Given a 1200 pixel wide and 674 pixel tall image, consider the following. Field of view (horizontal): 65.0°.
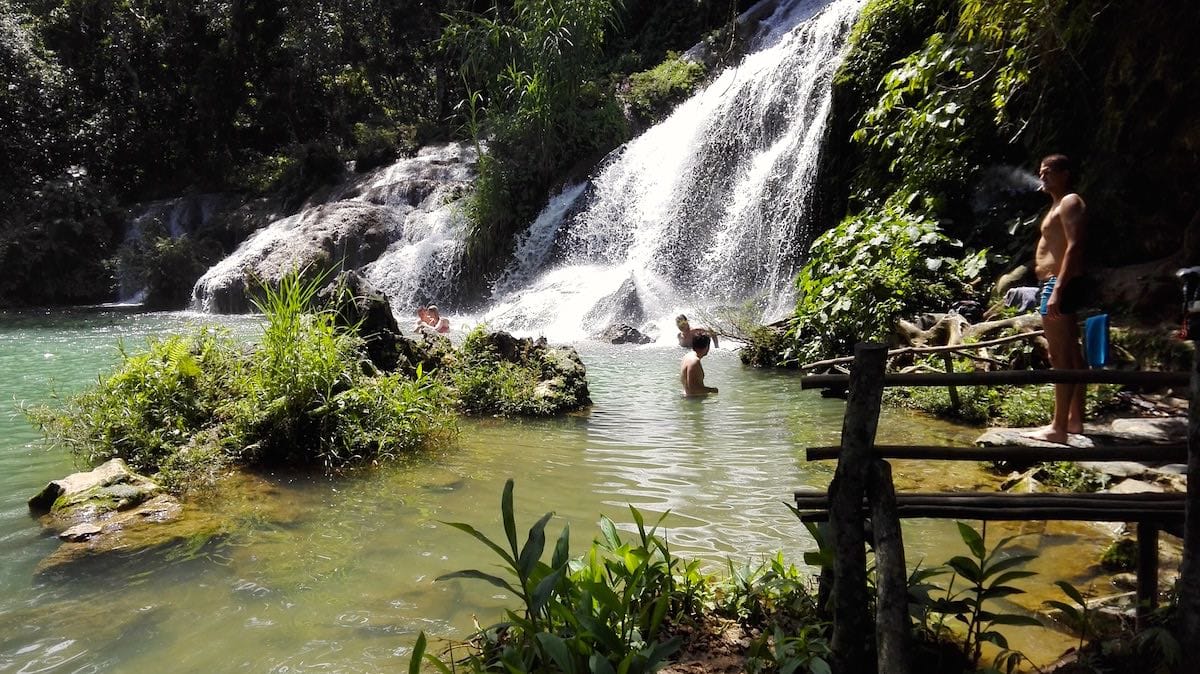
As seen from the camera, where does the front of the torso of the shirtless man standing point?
to the viewer's left

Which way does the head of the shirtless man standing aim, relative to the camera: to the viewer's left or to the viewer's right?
to the viewer's left

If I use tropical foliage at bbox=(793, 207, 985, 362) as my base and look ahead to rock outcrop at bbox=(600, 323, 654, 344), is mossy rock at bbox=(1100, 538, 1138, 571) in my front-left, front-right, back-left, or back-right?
back-left

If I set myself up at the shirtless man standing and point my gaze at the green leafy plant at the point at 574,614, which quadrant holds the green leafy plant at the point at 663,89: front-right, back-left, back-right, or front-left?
back-right

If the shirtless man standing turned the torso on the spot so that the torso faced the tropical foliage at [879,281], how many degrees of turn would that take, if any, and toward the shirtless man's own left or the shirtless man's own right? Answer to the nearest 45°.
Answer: approximately 45° to the shirtless man's own right

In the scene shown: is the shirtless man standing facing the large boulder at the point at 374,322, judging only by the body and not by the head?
yes

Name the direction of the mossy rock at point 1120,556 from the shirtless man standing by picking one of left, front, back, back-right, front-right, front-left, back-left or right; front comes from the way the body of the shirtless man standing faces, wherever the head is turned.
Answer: left
